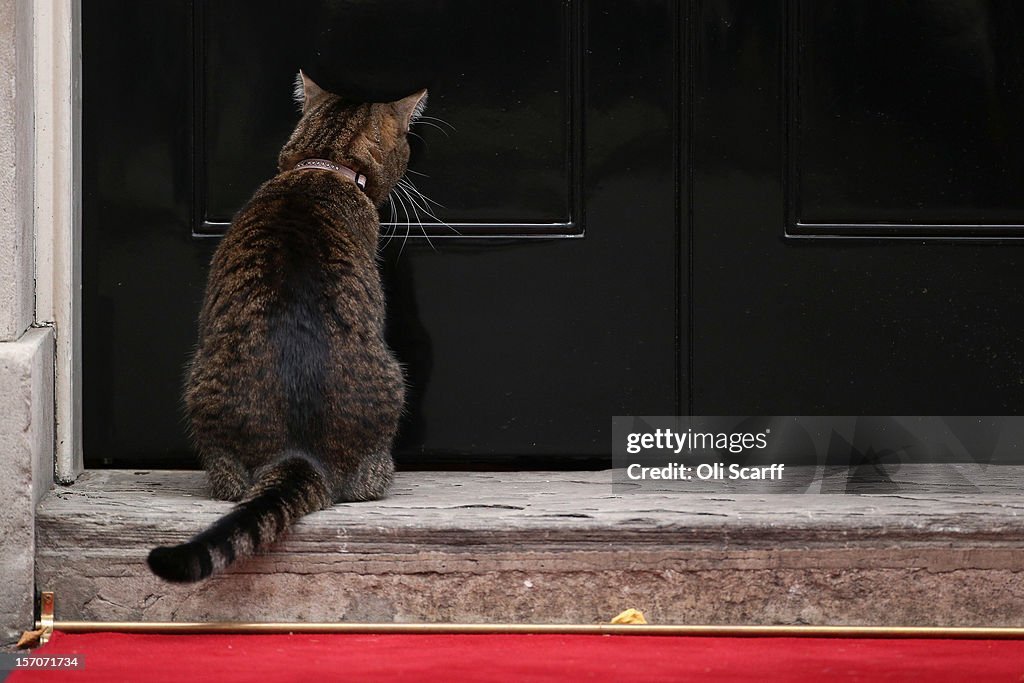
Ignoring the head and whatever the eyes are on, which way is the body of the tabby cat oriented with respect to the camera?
away from the camera
